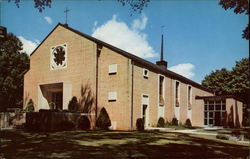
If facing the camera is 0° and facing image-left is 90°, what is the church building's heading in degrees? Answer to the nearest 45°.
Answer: approximately 45°

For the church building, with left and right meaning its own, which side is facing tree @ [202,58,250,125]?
back

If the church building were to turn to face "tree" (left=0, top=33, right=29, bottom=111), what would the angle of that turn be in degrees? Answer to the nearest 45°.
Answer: approximately 90° to its right

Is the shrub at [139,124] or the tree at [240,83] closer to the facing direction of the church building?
the shrub

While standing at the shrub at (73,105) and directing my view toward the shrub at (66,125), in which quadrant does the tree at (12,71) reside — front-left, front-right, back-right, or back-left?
back-right

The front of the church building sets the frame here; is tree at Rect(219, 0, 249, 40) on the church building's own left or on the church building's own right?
on the church building's own left

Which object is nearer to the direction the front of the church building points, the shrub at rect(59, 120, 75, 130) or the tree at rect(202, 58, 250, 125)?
the shrub

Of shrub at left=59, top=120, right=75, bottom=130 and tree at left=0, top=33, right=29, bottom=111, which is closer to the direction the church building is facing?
the shrub
